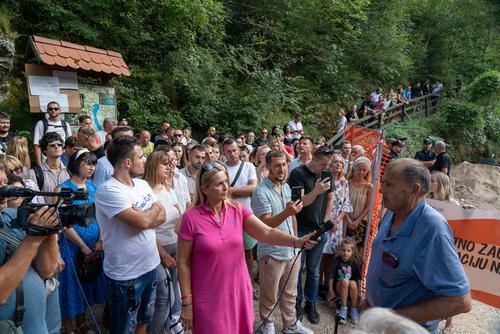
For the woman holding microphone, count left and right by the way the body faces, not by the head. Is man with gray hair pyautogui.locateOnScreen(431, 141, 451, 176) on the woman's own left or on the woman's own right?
on the woman's own left

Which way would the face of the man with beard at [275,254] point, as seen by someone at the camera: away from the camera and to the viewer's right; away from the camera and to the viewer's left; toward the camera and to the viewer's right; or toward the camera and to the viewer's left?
toward the camera and to the viewer's right

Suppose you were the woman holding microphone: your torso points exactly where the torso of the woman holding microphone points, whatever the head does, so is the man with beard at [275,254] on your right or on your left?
on your left

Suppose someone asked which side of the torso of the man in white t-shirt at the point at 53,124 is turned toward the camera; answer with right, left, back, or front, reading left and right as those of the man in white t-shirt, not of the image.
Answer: front

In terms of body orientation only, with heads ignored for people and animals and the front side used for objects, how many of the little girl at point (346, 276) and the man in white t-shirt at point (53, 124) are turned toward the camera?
2

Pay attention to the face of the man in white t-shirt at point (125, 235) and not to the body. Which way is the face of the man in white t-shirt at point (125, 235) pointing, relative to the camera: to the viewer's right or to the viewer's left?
to the viewer's right

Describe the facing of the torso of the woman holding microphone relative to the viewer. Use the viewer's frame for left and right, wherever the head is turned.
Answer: facing the viewer and to the right of the viewer

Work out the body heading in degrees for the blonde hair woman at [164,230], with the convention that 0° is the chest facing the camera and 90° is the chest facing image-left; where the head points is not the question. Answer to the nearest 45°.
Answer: approximately 315°

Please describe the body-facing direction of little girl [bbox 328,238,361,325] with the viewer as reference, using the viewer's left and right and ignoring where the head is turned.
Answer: facing the viewer

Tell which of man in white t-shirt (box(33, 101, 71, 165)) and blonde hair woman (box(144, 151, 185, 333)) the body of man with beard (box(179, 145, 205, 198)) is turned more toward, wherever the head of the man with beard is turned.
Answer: the blonde hair woman

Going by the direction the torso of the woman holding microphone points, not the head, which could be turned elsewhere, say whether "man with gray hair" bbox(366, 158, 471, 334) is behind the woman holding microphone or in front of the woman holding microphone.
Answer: in front

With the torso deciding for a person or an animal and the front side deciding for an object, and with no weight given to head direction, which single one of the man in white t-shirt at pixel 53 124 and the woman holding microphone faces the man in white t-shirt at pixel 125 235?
the man in white t-shirt at pixel 53 124
